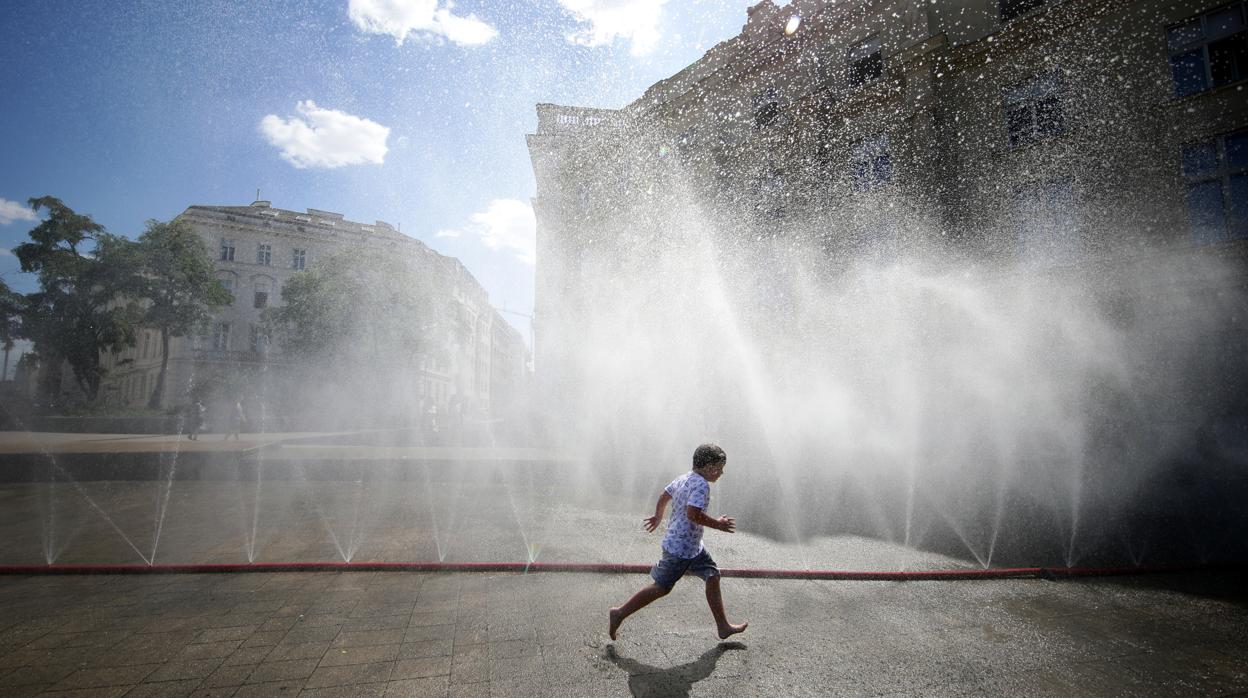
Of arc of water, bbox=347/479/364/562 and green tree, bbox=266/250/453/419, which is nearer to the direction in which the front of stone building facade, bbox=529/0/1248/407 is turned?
the arc of water

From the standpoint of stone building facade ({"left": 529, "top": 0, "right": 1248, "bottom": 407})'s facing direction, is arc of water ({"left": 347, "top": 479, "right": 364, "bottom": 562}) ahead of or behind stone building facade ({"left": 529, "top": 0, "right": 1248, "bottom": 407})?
ahead

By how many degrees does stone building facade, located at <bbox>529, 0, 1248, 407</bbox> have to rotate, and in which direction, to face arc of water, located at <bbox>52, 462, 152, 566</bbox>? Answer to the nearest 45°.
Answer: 0° — it already faces it

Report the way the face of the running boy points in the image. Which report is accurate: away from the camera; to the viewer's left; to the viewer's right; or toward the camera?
to the viewer's right

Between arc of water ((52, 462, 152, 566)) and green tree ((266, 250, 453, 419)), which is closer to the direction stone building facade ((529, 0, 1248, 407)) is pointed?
the arc of water

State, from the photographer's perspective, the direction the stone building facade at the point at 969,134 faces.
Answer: facing the viewer and to the left of the viewer

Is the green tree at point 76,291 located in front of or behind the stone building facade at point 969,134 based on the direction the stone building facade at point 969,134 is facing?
in front

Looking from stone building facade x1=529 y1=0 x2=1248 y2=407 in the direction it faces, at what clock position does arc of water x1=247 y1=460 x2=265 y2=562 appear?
The arc of water is roughly at 12 o'clock from the stone building facade.

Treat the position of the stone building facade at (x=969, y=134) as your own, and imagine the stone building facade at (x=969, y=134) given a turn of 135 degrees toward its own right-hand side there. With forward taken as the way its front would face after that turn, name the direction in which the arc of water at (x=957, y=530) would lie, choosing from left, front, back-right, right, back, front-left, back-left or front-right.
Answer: back

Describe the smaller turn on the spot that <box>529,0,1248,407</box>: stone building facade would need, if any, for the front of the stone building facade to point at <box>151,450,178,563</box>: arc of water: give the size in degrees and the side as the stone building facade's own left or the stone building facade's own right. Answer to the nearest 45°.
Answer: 0° — it already faces it
